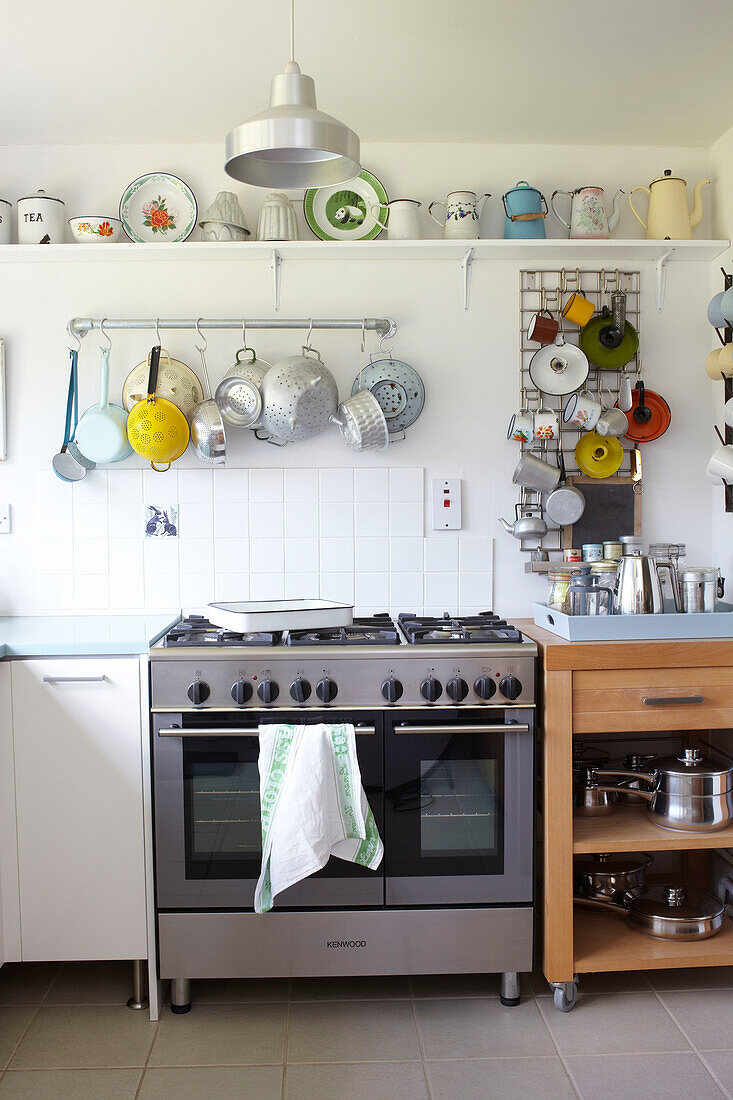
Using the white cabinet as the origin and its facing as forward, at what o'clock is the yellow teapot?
The yellow teapot is roughly at 9 o'clock from the white cabinet.

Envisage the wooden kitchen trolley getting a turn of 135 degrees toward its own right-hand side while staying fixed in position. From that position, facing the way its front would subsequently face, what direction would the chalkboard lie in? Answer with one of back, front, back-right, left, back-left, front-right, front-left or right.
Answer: front-right

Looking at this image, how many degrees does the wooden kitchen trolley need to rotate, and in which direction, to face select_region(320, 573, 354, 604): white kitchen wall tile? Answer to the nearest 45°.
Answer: approximately 135° to its right

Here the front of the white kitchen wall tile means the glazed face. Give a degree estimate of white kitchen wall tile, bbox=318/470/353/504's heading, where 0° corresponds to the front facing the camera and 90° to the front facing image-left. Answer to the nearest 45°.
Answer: approximately 0°

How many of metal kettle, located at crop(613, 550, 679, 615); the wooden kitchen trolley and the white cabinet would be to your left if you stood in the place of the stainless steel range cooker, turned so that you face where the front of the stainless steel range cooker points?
2

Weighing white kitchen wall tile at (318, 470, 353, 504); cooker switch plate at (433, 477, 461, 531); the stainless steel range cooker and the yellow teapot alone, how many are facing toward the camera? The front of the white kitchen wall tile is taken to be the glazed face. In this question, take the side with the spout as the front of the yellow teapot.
3

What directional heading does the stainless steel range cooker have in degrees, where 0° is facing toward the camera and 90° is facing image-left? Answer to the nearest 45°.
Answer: approximately 0°
